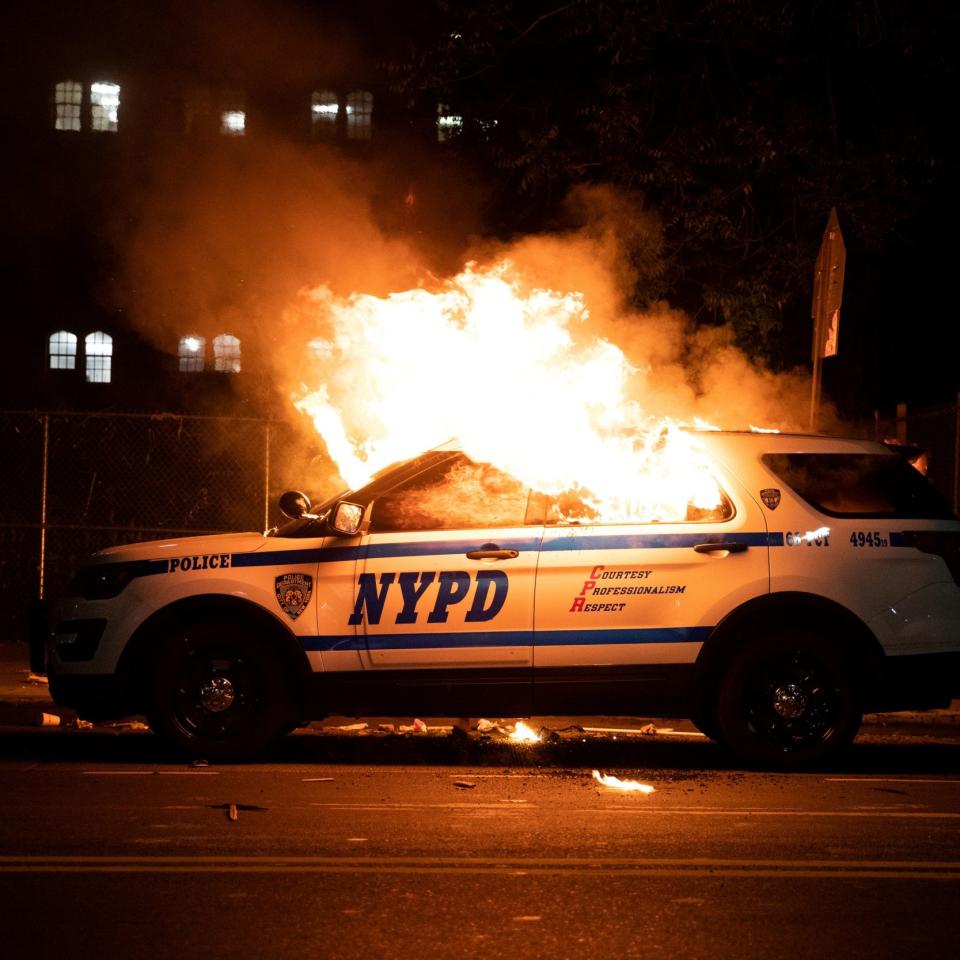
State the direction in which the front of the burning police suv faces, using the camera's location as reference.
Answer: facing to the left of the viewer

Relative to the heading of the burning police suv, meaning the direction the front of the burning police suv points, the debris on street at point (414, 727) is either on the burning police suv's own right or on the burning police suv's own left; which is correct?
on the burning police suv's own right

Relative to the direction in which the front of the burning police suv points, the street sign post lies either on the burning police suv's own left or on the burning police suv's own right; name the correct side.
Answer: on the burning police suv's own right

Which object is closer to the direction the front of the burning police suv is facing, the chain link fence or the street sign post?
the chain link fence

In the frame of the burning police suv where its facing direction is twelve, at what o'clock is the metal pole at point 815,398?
The metal pole is roughly at 4 o'clock from the burning police suv.

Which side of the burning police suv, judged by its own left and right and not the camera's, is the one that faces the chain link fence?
right

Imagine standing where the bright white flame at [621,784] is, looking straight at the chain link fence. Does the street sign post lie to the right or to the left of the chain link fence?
right
